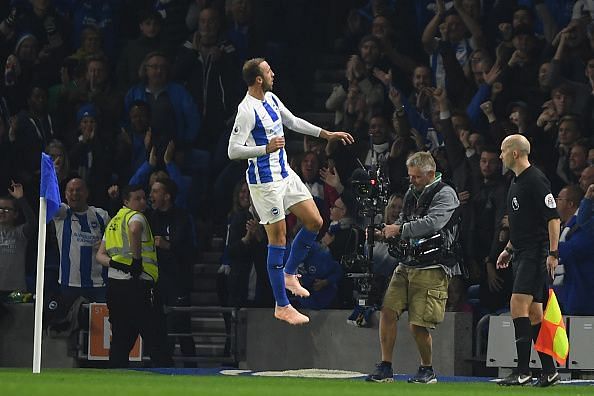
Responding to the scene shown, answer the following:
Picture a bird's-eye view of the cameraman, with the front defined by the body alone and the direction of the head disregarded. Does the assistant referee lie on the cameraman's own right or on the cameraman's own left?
on the cameraman's own left

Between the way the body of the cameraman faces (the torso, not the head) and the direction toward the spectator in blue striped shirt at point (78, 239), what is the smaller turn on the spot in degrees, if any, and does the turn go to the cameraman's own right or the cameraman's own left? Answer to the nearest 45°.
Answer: approximately 90° to the cameraman's own right

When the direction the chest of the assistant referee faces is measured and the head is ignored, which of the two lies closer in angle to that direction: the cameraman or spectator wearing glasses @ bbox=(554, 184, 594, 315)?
the cameraman

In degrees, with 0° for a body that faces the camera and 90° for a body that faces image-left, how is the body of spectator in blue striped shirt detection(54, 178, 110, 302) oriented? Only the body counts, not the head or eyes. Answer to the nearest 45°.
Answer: approximately 0°

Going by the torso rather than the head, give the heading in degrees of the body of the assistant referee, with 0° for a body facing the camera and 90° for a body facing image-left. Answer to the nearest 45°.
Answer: approximately 45°

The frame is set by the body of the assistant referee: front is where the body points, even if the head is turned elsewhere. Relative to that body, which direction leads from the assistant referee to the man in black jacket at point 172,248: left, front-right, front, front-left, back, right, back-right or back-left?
right

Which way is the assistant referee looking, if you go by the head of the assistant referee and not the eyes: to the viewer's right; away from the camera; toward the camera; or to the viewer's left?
to the viewer's left

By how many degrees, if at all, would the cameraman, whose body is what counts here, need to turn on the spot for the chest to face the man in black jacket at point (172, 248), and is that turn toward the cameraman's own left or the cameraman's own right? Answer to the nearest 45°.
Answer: approximately 90° to the cameraman's own right

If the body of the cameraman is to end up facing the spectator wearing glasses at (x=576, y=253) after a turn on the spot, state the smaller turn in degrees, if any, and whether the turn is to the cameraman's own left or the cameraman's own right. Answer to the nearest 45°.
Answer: approximately 180°

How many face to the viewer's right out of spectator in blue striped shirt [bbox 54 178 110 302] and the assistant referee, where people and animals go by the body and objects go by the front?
0
